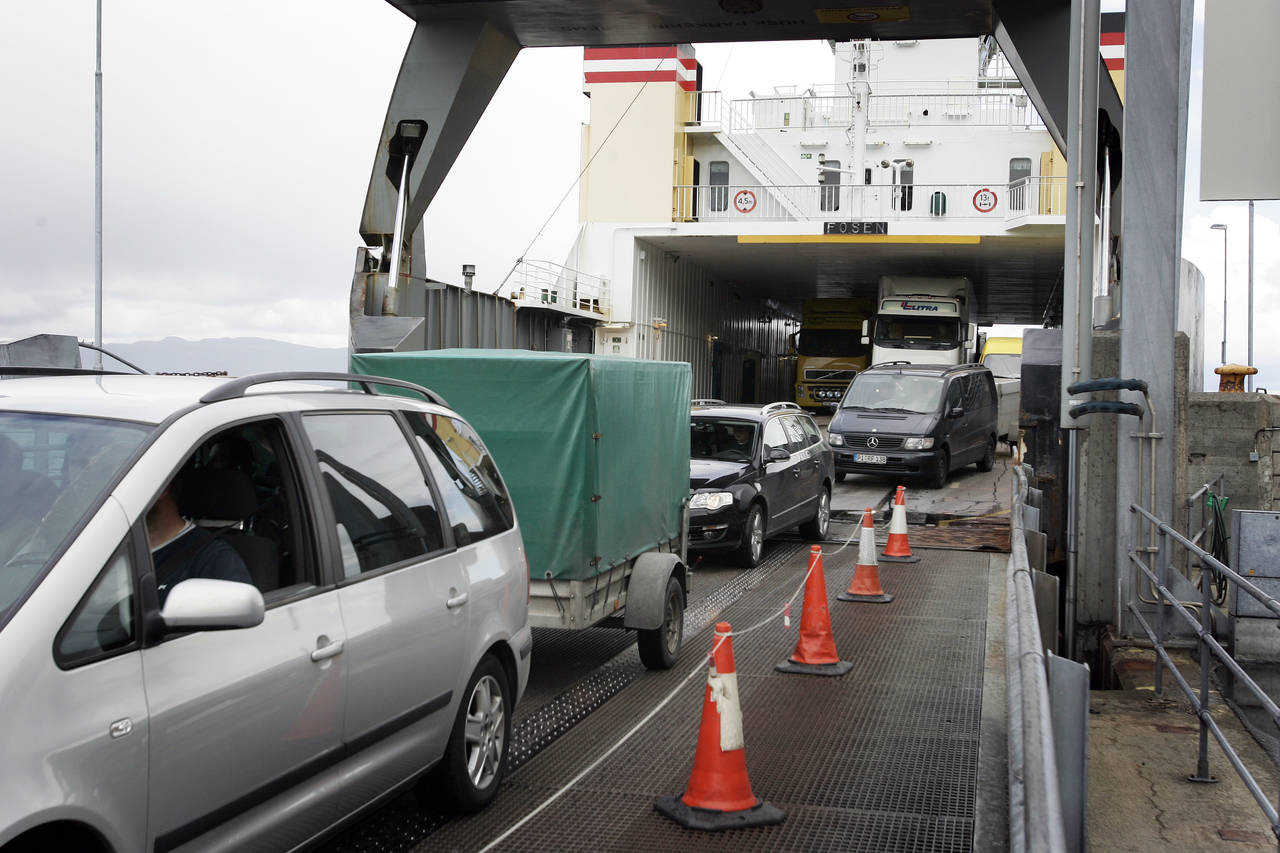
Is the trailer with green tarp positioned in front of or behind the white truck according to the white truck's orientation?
in front

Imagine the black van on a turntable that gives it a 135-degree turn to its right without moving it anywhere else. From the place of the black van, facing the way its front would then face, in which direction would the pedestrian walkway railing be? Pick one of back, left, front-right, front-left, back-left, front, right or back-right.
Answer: back

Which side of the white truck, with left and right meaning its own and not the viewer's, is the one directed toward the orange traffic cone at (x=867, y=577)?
front

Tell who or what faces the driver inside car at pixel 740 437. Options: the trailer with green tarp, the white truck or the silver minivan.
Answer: the white truck

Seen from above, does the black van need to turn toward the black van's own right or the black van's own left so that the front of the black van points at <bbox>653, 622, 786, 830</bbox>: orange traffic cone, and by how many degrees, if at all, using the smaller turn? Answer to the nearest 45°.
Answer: approximately 45° to the black van's own left

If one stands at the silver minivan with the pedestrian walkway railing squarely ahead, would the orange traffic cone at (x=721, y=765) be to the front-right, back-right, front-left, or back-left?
front-left

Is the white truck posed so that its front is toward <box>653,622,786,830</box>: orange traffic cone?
yes

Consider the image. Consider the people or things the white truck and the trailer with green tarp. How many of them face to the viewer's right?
0

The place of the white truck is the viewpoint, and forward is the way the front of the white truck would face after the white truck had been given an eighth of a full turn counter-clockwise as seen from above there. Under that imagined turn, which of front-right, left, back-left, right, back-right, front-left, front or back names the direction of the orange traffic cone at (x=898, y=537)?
front-right

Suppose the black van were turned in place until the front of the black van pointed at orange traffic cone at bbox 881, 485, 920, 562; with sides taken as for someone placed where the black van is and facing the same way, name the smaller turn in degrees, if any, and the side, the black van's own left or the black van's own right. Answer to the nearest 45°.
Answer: approximately 45° to the black van's own left

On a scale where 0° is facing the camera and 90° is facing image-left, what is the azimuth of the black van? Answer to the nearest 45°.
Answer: approximately 45°

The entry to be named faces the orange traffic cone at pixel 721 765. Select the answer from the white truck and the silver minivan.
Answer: the white truck

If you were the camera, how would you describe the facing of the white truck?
facing the viewer

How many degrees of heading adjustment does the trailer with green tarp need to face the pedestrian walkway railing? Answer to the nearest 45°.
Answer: approximately 90° to its left

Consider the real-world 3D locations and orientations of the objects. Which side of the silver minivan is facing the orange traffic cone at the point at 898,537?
back

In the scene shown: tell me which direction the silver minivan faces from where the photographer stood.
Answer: facing the viewer and to the left of the viewer

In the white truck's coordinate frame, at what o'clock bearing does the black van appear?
The black van is roughly at 12 o'clock from the white truck.

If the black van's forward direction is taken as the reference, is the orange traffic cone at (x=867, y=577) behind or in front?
in front

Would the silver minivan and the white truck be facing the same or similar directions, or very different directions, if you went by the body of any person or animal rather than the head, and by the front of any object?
same or similar directions

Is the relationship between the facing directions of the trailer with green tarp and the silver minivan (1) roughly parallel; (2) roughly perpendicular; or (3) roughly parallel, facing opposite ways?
roughly parallel
